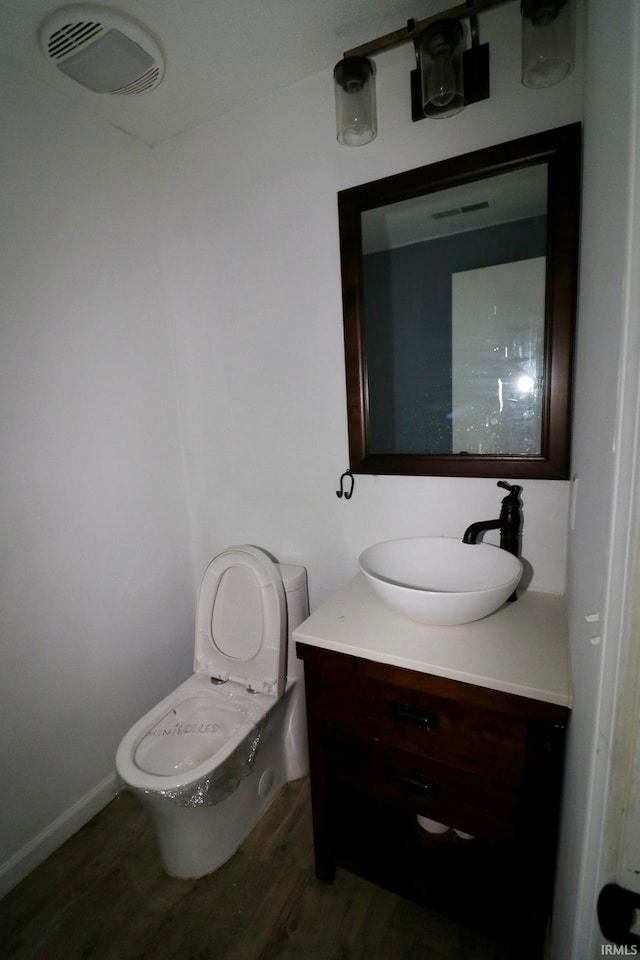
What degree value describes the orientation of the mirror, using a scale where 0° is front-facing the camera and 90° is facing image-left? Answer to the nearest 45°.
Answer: approximately 45°

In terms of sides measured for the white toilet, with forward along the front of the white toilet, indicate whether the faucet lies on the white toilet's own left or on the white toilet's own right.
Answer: on the white toilet's own left
